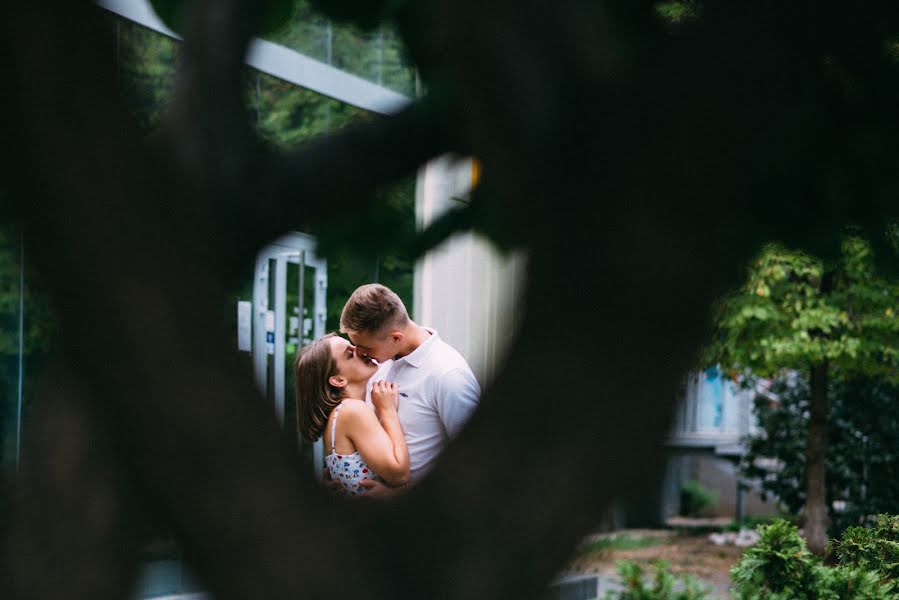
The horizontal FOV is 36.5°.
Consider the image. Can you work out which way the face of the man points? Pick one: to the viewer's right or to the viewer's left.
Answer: to the viewer's left

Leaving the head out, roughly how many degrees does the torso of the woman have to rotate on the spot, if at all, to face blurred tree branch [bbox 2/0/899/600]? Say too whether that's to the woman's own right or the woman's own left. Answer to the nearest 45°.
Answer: approximately 90° to the woman's own right

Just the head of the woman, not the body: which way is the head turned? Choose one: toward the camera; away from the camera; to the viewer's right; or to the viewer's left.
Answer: to the viewer's right

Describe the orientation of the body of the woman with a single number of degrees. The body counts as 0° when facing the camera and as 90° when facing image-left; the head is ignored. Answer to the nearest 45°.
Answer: approximately 270°

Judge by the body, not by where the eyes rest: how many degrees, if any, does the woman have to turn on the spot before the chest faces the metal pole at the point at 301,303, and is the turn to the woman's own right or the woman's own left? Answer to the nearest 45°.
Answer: approximately 90° to the woman's own left

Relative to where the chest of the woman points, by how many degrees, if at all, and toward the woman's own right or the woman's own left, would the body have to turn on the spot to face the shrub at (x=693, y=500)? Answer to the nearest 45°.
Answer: approximately 90° to the woman's own left

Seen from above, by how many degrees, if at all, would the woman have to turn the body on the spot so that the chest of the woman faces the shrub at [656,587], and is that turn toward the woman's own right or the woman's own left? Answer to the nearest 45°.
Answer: approximately 45° to the woman's own right
